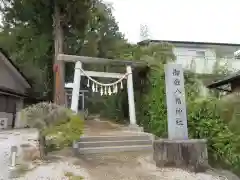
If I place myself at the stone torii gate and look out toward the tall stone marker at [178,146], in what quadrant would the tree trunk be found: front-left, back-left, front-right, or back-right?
back-right

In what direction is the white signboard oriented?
toward the camera
